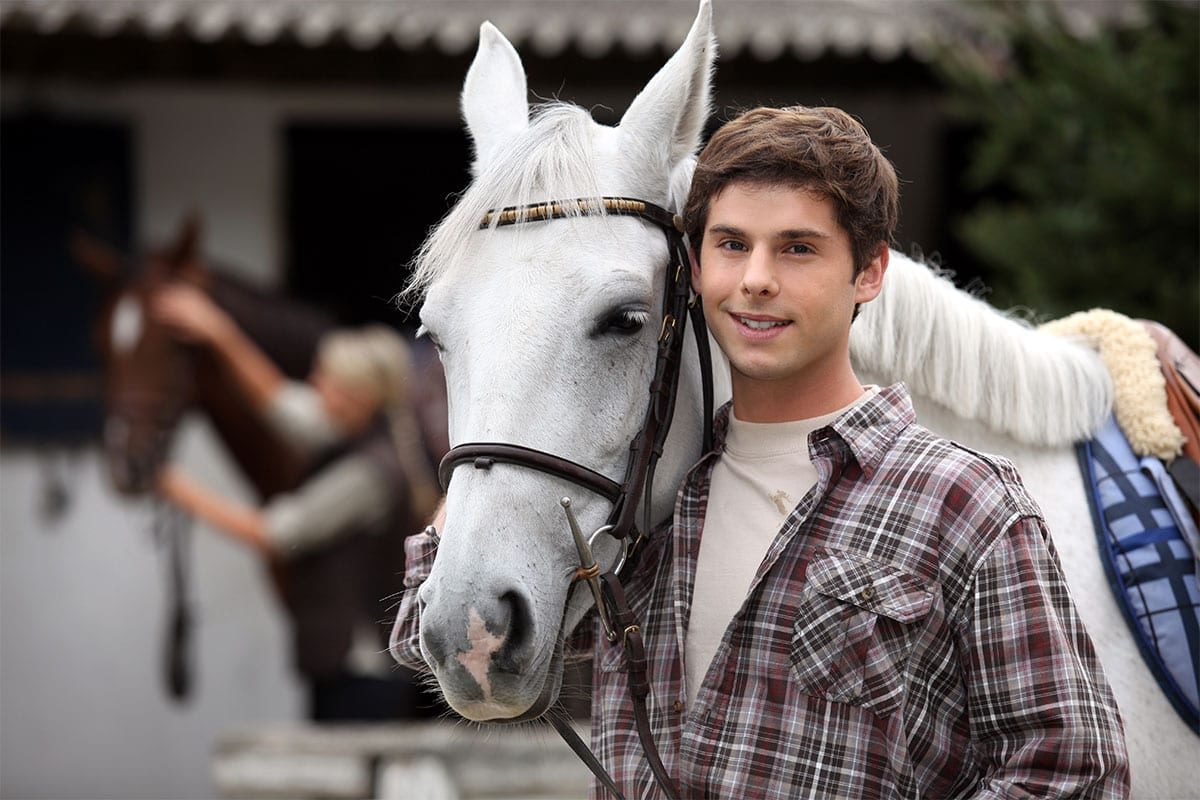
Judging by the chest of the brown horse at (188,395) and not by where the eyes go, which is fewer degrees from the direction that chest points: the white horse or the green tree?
the white horse

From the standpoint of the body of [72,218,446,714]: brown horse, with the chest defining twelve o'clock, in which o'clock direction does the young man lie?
The young man is roughly at 10 o'clock from the brown horse.

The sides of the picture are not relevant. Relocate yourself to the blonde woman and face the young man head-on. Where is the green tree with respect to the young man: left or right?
left

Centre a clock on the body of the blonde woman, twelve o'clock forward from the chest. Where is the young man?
The young man is roughly at 9 o'clock from the blonde woman.

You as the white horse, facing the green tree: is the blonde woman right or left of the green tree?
left

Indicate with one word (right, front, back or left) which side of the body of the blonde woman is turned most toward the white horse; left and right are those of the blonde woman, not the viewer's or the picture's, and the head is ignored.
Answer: left

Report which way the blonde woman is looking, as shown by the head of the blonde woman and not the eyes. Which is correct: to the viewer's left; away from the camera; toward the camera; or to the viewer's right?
to the viewer's left

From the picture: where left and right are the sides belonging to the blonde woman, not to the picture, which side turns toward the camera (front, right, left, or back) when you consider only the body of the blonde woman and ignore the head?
left
